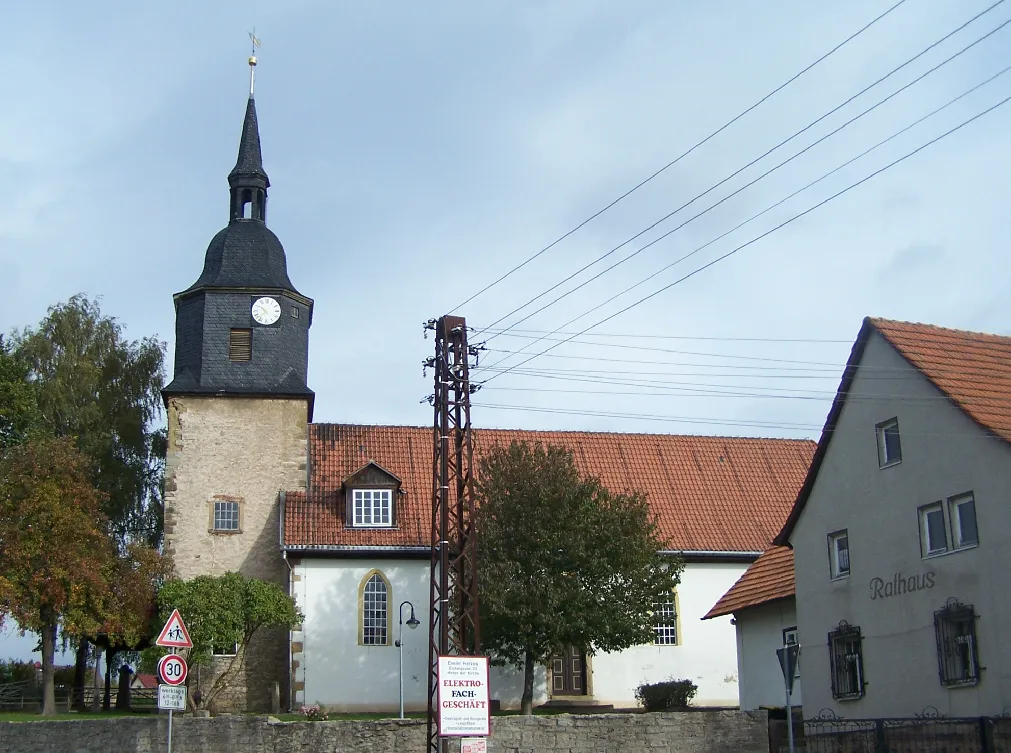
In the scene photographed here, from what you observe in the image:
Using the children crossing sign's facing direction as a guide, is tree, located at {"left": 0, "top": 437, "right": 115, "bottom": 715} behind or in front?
behind

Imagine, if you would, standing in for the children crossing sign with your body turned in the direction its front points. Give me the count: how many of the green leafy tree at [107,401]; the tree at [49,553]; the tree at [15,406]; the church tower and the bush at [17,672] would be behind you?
5

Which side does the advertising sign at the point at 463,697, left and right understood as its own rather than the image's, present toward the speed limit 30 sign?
right

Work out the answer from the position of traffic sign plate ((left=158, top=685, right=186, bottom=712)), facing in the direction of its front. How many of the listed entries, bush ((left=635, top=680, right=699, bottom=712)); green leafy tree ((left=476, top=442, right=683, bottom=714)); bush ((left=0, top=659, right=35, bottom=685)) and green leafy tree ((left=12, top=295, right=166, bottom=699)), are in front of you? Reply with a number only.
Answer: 0

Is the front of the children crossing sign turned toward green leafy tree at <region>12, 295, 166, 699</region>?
no

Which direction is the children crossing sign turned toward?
toward the camera

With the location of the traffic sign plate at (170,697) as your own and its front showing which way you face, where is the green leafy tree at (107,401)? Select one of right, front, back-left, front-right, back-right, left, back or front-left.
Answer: back

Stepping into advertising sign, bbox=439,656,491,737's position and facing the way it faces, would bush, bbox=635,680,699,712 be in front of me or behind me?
behind

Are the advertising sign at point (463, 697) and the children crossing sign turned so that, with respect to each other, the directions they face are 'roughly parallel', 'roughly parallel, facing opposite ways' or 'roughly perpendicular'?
roughly parallel

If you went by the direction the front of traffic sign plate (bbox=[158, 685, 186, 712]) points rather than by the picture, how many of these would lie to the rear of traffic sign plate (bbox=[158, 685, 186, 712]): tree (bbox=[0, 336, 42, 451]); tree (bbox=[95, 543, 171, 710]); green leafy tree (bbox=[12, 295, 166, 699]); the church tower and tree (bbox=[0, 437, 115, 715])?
5

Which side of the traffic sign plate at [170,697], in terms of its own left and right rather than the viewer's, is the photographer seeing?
front

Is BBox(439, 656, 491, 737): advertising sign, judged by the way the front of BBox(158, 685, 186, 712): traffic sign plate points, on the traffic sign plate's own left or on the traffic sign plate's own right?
on the traffic sign plate's own left

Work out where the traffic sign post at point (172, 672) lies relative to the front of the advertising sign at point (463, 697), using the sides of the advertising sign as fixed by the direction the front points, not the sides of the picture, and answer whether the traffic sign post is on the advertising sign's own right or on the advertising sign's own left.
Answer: on the advertising sign's own right

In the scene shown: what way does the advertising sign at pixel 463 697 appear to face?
toward the camera

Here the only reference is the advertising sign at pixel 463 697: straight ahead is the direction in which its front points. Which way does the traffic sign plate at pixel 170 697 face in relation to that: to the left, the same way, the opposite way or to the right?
the same way

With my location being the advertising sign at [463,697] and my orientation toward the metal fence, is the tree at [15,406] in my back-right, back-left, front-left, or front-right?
back-left

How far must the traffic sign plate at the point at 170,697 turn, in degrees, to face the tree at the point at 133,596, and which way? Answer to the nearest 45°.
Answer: approximately 180°

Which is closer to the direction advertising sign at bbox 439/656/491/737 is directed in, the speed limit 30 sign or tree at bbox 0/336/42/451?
the speed limit 30 sign
